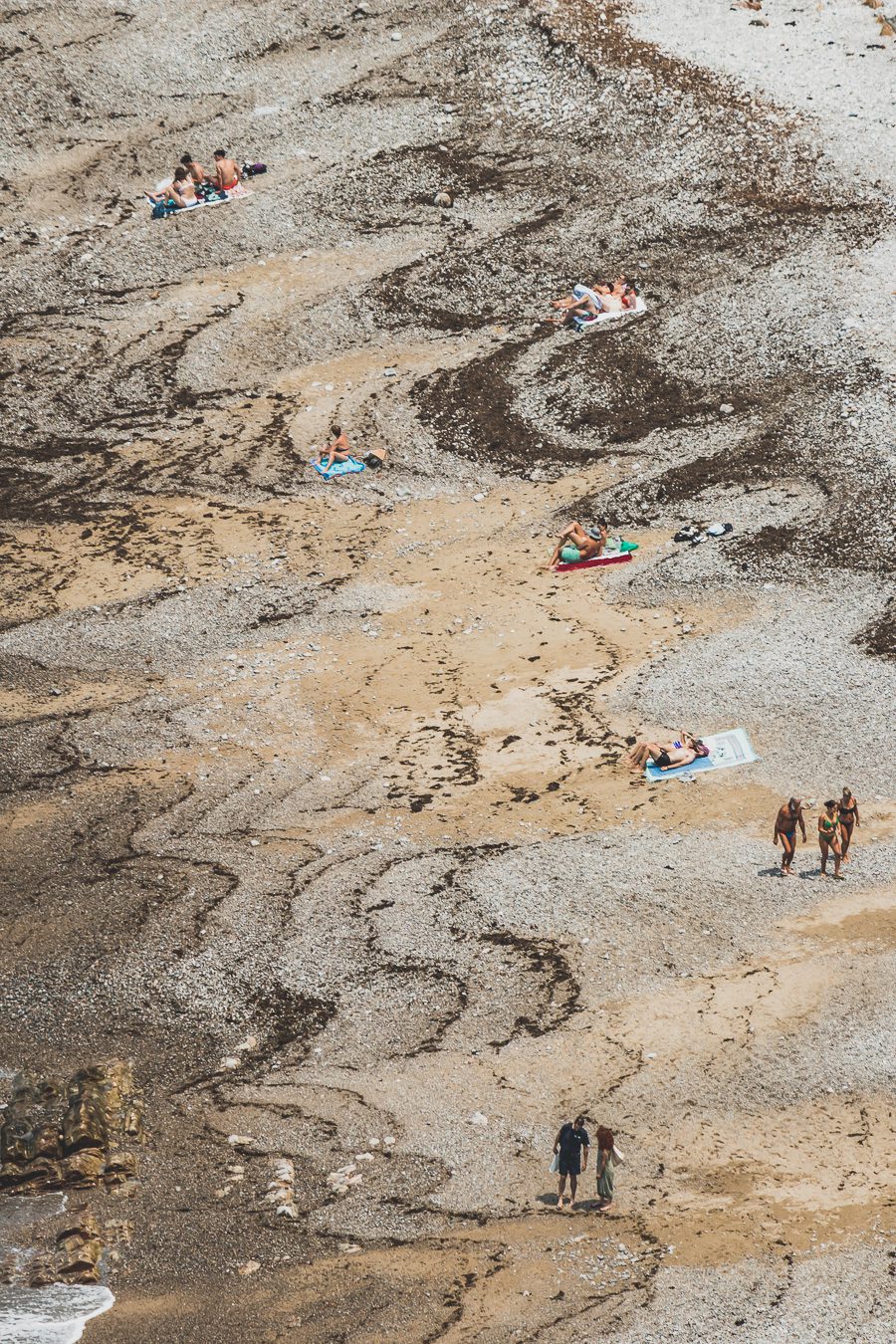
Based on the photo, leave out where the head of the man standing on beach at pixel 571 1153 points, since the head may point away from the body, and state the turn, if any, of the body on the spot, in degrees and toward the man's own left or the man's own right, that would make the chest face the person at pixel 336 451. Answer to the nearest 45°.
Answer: approximately 180°

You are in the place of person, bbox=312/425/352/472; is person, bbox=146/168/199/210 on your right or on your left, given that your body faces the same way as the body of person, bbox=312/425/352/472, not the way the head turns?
on your right

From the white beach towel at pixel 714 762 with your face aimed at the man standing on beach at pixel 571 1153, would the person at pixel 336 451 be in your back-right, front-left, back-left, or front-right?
back-right

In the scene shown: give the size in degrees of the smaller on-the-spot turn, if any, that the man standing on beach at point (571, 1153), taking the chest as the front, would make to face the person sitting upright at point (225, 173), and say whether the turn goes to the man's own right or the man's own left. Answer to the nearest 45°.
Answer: approximately 180°

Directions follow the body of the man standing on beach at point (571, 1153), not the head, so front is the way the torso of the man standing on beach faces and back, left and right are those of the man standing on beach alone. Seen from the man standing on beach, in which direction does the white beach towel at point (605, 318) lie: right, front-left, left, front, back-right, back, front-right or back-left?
back

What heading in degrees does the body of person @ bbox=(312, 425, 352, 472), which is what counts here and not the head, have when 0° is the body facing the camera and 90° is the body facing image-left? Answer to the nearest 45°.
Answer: approximately 45°

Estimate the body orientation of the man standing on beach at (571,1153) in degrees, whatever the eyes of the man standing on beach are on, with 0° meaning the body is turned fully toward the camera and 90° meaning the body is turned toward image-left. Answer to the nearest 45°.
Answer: approximately 0°

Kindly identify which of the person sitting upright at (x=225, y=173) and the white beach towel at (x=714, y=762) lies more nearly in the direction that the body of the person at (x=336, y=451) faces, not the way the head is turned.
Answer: the white beach towel

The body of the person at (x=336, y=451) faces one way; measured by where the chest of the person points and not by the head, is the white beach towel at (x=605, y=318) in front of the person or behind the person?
behind

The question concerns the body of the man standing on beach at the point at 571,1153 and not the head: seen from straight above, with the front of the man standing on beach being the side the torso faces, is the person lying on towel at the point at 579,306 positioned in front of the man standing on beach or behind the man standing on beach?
behind
